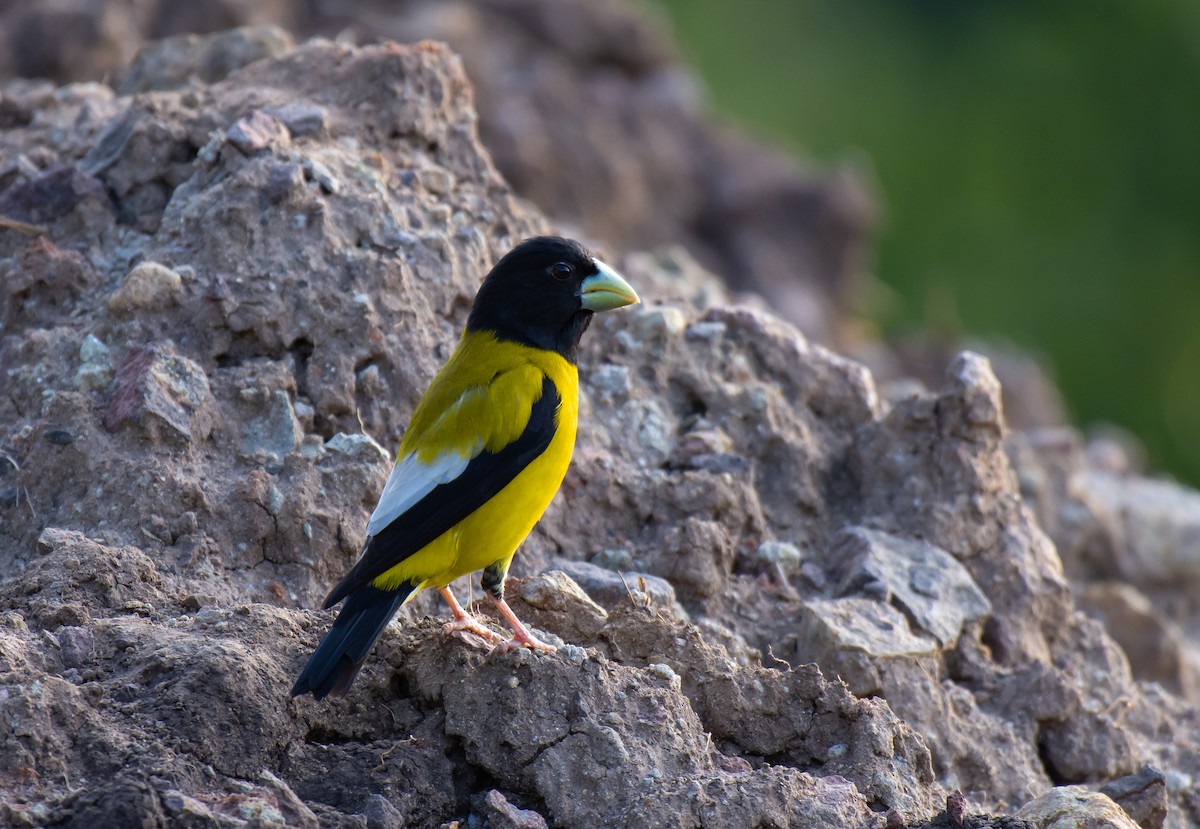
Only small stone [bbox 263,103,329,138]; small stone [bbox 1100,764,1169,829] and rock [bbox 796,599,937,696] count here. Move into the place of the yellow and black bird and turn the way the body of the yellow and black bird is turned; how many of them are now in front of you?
2

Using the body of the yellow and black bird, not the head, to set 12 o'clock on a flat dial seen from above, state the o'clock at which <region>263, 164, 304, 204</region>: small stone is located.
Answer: The small stone is roughly at 7 o'clock from the yellow and black bird.

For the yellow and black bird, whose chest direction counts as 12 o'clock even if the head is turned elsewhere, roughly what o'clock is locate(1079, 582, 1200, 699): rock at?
The rock is roughly at 11 o'clock from the yellow and black bird.

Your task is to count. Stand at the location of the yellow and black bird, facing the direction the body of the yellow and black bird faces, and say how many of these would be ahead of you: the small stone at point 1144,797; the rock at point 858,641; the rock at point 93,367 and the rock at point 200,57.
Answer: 2

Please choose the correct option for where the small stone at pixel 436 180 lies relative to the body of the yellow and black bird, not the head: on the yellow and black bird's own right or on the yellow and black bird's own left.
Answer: on the yellow and black bird's own left

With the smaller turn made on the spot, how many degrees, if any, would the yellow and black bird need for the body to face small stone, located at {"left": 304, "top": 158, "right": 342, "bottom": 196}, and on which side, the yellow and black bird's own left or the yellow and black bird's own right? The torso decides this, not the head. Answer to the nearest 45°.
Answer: approximately 135° to the yellow and black bird's own left

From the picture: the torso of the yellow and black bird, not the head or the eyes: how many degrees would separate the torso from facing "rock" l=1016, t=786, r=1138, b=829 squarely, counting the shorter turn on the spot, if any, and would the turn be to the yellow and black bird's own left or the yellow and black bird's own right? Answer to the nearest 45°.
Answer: approximately 45° to the yellow and black bird's own right

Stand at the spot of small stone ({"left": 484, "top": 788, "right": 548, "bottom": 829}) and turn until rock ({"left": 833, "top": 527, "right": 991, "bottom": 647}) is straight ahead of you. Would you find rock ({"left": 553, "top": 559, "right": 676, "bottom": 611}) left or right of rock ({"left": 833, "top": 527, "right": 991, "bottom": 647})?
left

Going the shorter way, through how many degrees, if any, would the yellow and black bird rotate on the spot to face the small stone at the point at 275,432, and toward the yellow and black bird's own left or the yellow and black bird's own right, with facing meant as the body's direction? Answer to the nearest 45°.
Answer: approximately 135° to the yellow and black bird's own left

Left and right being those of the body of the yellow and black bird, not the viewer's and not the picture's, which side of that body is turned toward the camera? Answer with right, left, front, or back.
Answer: right

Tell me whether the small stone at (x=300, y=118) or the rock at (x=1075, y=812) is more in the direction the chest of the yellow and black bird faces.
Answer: the rock

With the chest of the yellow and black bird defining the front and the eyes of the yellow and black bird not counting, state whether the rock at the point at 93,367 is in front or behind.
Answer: behind

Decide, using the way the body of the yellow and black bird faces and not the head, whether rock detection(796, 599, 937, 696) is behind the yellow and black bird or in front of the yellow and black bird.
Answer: in front
